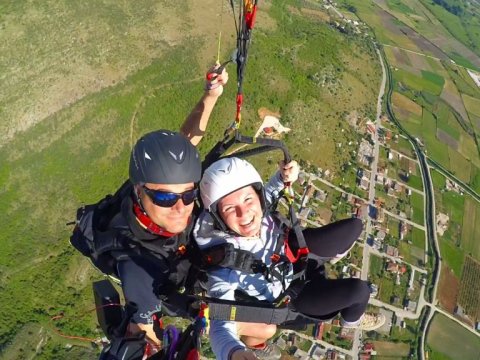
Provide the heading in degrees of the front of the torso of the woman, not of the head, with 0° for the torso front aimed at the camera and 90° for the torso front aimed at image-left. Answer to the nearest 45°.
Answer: approximately 315°

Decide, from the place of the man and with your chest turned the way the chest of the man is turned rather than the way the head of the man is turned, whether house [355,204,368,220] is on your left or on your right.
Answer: on your left

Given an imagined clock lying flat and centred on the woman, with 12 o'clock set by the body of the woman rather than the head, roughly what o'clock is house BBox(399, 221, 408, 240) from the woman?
The house is roughly at 8 o'clock from the woman.

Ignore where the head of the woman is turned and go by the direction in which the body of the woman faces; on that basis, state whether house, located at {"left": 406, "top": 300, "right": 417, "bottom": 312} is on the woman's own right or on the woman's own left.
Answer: on the woman's own left

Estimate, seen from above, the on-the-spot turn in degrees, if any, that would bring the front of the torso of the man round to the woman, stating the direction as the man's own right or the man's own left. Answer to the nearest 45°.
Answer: approximately 45° to the man's own left

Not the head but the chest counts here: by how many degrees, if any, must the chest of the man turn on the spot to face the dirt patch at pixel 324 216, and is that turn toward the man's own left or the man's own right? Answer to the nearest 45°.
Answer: approximately 90° to the man's own left

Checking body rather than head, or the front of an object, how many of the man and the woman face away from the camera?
0

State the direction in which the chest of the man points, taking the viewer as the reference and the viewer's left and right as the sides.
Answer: facing the viewer and to the right of the viewer

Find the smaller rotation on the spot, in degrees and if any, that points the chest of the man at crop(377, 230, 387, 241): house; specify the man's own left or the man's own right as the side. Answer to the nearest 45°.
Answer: approximately 90° to the man's own left
